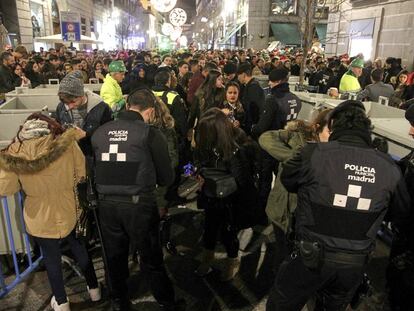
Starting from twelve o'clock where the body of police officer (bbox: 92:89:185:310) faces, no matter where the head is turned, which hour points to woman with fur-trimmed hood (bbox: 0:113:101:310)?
The woman with fur-trimmed hood is roughly at 8 o'clock from the police officer.

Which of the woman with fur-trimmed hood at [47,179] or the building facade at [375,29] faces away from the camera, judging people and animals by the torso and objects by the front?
the woman with fur-trimmed hood

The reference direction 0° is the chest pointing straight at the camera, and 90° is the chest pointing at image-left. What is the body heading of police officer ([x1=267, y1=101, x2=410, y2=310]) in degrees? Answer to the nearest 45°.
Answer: approximately 135°

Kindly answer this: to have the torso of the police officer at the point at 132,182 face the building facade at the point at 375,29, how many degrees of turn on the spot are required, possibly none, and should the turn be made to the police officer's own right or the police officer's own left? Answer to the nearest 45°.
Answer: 0° — they already face it

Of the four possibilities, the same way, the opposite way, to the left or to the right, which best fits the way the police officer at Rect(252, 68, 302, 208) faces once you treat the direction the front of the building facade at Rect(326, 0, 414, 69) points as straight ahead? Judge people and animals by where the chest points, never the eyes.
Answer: to the right

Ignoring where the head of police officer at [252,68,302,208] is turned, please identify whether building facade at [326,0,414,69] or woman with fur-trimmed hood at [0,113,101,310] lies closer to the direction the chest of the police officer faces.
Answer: the building facade

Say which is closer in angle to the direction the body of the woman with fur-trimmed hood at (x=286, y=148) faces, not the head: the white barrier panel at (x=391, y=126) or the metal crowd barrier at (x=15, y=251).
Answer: the white barrier panel

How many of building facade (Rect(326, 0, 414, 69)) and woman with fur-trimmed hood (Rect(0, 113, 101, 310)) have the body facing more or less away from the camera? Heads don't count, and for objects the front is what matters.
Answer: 1

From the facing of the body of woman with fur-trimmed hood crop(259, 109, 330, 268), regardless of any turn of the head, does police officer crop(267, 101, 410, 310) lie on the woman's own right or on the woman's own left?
on the woman's own right

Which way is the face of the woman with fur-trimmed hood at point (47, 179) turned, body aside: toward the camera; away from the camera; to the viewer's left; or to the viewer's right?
away from the camera

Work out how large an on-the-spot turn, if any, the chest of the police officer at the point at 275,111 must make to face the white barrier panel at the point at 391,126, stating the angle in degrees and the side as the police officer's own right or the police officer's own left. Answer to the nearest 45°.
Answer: approximately 135° to the police officer's own right

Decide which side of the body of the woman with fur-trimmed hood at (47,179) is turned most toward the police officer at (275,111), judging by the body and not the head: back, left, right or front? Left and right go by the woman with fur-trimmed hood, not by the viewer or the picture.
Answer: right

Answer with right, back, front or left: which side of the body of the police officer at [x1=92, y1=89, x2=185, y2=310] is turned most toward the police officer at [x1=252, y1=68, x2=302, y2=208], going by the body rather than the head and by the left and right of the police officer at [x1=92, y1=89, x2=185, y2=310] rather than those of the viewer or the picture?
front
